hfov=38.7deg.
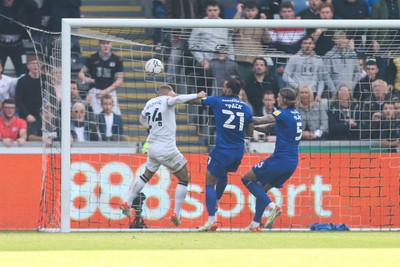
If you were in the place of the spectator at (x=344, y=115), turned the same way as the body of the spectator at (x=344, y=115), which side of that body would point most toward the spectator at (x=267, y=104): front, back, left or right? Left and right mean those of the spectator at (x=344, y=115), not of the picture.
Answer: right

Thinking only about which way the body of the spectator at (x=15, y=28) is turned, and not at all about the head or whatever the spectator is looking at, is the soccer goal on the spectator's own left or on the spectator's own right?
on the spectator's own left

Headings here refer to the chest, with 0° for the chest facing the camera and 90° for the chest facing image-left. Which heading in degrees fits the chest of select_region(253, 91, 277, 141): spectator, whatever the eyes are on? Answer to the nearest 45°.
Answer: approximately 0°

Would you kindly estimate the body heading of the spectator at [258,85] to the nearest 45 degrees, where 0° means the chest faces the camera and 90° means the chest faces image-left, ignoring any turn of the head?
approximately 0°
